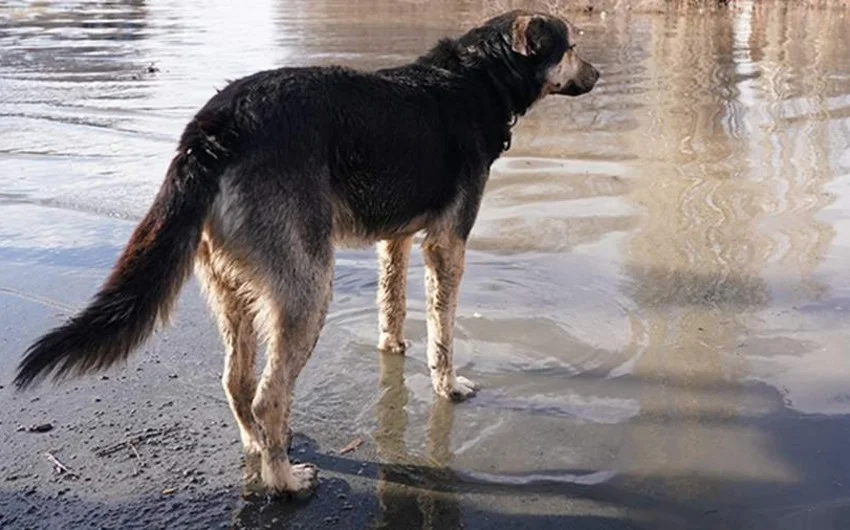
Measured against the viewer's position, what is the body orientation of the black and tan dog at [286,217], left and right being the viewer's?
facing away from the viewer and to the right of the viewer

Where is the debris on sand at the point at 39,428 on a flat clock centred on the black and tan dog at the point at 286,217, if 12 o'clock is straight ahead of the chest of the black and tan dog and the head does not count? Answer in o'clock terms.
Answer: The debris on sand is roughly at 8 o'clock from the black and tan dog.

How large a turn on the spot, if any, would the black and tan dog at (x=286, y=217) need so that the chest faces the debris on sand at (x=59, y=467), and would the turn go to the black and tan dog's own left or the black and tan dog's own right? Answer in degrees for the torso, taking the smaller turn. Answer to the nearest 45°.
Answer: approximately 135° to the black and tan dog's own left
